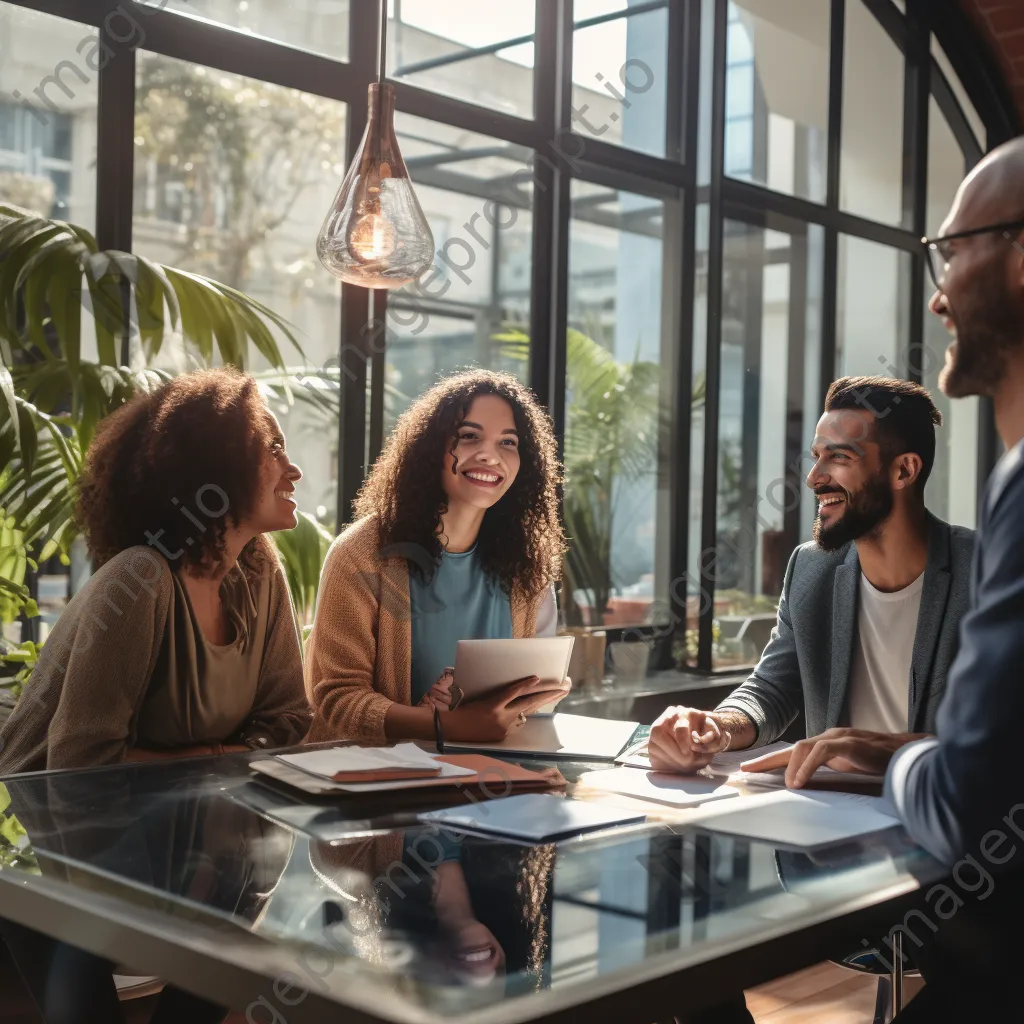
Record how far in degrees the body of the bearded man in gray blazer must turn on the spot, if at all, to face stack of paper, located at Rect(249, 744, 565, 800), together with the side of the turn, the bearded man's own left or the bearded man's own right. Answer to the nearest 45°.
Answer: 0° — they already face it

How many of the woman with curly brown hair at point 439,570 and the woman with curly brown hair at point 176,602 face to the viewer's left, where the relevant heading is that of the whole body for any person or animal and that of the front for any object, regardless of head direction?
0

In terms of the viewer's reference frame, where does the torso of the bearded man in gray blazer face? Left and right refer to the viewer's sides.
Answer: facing the viewer and to the left of the viewer

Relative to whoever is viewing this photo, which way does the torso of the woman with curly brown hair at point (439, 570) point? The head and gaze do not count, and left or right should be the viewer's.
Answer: facing the viewer and to the right of the viewer

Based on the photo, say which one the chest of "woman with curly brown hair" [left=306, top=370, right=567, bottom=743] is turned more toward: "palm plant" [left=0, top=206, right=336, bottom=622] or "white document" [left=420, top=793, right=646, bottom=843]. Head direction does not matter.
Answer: the white document

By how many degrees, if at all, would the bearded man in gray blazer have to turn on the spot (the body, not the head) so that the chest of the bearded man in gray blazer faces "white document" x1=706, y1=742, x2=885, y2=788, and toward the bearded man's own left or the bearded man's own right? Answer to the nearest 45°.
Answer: approximately 45° to the bearded man's own left

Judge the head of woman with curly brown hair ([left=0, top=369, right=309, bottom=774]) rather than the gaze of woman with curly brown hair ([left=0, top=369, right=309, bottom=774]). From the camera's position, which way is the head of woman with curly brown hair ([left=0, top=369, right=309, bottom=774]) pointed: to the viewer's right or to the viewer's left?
to the viewer's right

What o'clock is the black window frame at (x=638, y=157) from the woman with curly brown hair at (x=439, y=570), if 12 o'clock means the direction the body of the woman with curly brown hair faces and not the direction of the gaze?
The black window frame is roughly at 8 o'clock from the woman with curly brown hair.

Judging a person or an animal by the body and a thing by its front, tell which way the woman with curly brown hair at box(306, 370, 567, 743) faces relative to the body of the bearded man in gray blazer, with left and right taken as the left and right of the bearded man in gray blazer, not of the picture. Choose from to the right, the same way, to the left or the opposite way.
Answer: to the left

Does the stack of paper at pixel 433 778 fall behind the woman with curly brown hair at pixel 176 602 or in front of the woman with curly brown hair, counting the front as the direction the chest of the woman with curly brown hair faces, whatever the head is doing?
in front
